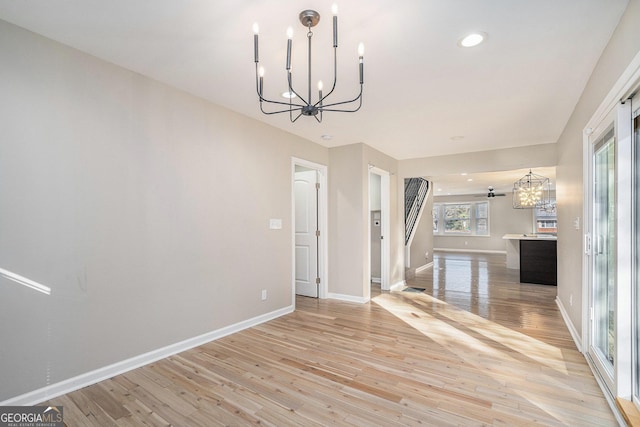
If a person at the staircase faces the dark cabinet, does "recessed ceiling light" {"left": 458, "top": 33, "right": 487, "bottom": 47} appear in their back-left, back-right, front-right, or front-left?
front-right

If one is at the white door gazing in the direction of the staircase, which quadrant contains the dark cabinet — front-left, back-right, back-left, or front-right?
front-right

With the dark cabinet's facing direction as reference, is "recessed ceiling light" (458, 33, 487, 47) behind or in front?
in front

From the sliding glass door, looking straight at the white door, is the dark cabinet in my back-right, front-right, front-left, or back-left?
front-right

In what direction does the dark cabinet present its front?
toward the camera

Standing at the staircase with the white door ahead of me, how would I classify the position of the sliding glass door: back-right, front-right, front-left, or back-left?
front-left

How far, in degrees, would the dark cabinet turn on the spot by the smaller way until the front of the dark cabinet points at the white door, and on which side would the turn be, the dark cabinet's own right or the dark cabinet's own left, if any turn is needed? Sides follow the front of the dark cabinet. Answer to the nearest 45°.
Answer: approximately 45° to the dark cabinet's own right

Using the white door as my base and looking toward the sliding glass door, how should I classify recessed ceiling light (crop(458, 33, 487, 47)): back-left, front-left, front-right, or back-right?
front-right

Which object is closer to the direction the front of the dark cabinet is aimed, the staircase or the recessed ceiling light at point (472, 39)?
the recessed ceiling light

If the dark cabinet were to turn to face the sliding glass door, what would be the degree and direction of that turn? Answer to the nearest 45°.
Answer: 0° — it already faces it
